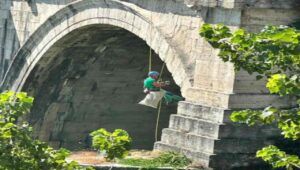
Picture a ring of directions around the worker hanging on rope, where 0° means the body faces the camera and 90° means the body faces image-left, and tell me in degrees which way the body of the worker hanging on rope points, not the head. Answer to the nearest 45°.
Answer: approximately 270°

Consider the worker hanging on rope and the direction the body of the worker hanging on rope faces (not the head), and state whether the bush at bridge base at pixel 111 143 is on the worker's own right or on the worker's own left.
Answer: on the worker's own right

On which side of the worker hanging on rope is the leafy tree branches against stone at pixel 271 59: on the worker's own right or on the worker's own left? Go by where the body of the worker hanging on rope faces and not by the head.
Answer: on the worker's own right

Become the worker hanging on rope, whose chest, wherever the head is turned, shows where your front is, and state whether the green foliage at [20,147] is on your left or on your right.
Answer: on your right
